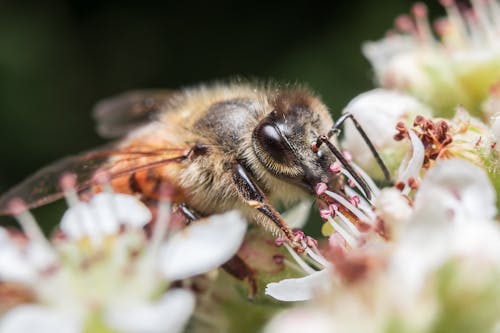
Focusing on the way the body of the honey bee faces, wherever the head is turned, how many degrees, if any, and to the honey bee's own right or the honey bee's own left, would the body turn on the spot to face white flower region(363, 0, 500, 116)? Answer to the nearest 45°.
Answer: approximately 90° to the honey bee's own left

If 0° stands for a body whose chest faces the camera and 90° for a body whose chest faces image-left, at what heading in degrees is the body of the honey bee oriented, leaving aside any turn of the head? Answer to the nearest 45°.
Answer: approximately 315°

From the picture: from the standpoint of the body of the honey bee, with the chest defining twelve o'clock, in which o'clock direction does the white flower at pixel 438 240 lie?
The white flower is roughly at 1 o'clock from the honey bee.
